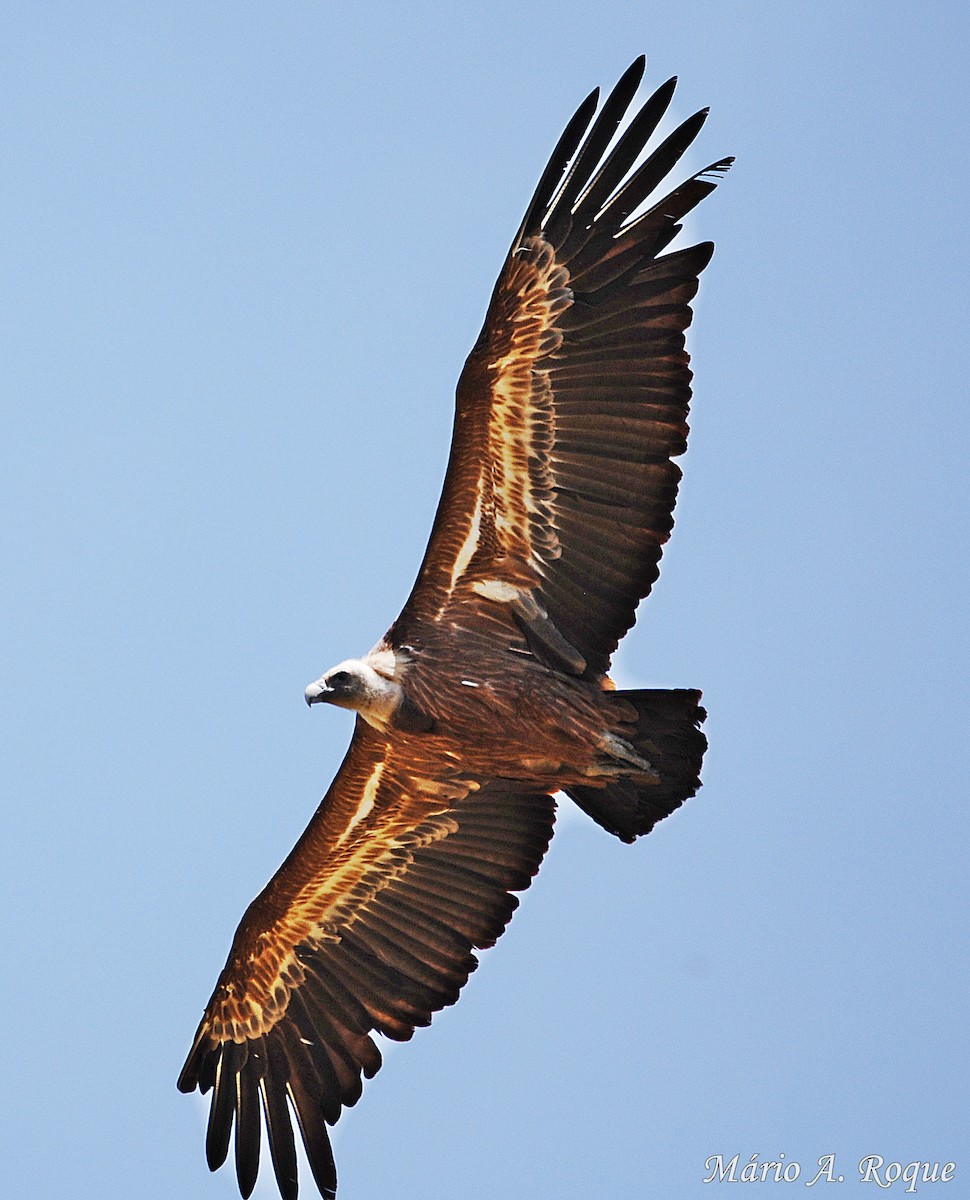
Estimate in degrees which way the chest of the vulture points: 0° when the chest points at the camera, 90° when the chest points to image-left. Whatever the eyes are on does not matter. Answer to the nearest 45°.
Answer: approximately 90°
